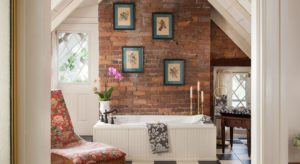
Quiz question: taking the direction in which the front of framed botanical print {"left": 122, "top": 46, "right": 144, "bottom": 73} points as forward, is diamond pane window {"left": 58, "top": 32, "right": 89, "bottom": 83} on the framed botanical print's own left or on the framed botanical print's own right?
on the framed botanical print's own right

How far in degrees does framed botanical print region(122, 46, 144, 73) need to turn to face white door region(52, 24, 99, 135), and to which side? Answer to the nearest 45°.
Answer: approximately 135° to its right

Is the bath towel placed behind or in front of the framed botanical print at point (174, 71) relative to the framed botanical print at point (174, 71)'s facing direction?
in front

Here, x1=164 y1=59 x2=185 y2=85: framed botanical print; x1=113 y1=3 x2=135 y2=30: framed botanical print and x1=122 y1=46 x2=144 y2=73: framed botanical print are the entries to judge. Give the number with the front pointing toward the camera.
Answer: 3

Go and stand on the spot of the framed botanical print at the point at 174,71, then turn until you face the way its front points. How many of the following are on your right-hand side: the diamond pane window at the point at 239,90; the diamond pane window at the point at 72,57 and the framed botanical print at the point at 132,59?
2

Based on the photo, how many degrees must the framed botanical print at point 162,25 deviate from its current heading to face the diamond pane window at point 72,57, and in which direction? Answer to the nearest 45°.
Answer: approximately 90° to its right

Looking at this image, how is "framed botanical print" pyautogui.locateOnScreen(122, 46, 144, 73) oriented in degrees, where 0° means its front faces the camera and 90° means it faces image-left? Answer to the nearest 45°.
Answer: approximately 0°

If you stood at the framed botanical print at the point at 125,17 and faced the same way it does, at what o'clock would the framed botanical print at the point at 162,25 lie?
the framed botanical print at the point at 162,25 is roughly at 9 o'clock from the framed botanical print at the point at 125,17.

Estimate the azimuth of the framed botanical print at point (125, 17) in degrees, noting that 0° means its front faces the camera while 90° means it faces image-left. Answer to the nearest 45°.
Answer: approximately 0°

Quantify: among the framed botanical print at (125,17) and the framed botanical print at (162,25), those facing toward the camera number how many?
2

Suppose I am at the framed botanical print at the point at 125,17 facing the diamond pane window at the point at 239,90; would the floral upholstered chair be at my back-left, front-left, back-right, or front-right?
back-right

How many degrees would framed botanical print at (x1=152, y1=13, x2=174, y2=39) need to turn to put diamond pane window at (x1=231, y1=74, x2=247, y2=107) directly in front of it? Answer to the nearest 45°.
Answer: approximately 90° to its left

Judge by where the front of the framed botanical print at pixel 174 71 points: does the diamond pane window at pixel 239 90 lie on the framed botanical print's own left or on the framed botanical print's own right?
on the framed botanical print's own left
